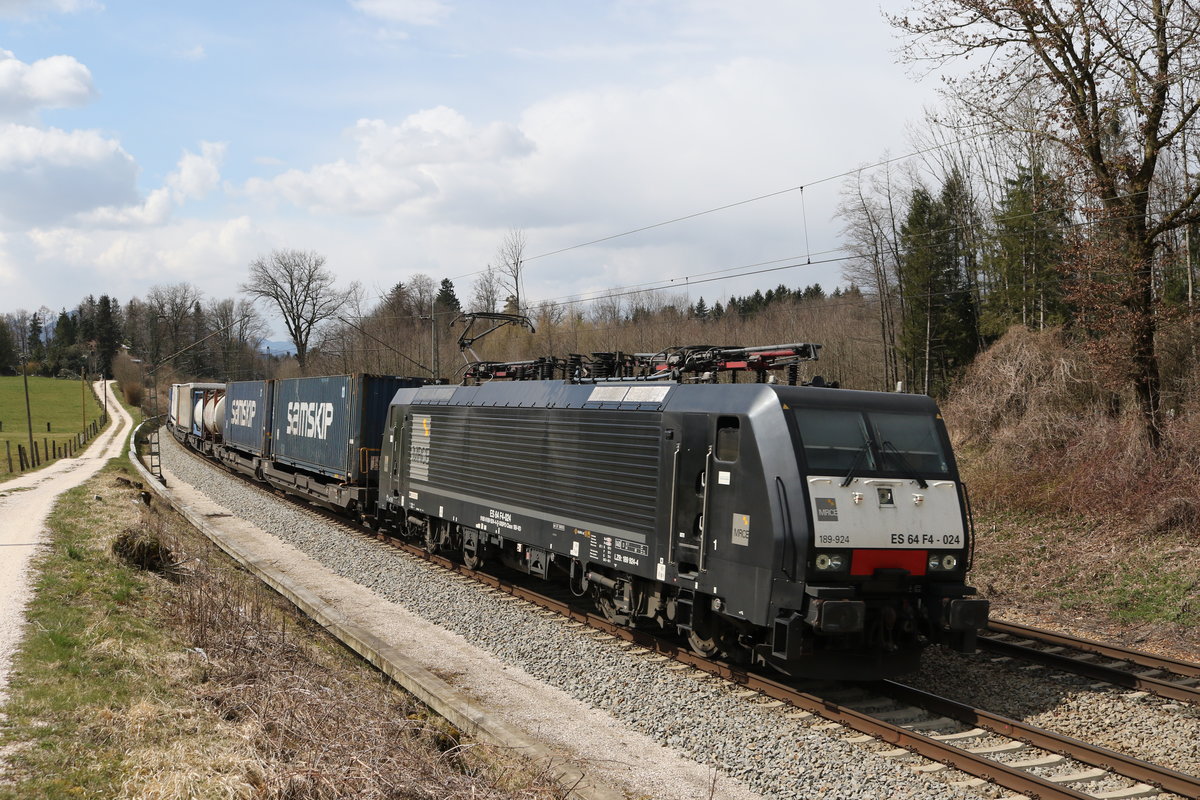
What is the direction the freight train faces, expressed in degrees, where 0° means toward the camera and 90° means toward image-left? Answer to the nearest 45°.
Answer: approximately 315°

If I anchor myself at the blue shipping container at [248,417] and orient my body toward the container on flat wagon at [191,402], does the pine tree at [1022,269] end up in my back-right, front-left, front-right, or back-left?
back-right

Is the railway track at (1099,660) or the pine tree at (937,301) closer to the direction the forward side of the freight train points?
the railway track

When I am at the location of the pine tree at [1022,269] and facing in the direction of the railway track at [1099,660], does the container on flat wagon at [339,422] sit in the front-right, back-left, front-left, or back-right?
front-right

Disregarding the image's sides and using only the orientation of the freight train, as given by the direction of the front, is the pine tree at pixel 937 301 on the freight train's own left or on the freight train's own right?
on the freight train's own left

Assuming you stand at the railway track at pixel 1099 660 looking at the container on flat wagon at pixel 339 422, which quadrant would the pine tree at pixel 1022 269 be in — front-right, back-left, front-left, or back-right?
front-right

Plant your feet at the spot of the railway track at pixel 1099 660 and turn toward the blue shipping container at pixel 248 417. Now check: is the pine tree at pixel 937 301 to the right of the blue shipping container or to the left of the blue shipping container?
right
